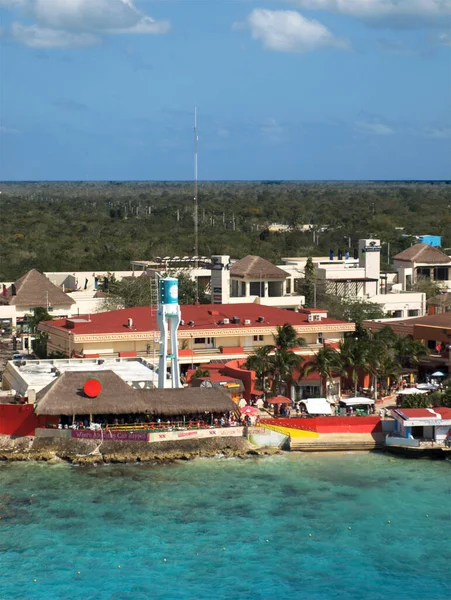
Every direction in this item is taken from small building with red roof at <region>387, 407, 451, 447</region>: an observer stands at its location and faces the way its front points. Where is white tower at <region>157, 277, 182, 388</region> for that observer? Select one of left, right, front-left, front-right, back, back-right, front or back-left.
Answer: right

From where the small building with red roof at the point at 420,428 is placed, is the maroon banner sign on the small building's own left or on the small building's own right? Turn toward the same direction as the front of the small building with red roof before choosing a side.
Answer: on the small building's own right

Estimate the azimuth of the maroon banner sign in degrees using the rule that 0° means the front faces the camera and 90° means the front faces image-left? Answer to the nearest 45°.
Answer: approximately 0°

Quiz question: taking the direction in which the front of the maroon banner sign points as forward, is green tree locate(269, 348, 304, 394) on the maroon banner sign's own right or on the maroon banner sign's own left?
on the maroon banner sign's own left

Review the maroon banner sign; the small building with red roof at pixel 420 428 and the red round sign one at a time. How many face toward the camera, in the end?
3

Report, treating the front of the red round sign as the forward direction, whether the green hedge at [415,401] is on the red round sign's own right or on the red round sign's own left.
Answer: on the red round sign's own left

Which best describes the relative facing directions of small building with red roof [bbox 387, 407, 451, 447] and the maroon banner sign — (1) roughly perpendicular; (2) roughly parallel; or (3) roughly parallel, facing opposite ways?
roughly parallel

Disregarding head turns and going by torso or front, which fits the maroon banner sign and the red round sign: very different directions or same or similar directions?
same or similar directions

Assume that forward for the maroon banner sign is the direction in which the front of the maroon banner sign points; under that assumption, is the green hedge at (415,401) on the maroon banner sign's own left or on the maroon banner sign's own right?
on the maroon banner sign's own left

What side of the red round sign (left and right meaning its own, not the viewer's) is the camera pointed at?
front

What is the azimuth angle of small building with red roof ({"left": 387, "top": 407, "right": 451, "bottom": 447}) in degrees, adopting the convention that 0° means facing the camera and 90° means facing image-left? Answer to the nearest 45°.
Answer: approximately 0°

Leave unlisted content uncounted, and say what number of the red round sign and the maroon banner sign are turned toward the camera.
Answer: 2
